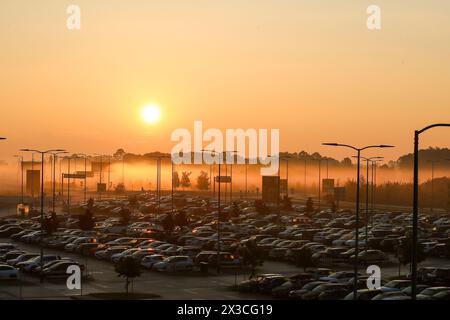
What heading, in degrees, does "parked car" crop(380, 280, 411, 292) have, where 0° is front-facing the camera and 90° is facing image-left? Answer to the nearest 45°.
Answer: approximately 45°
